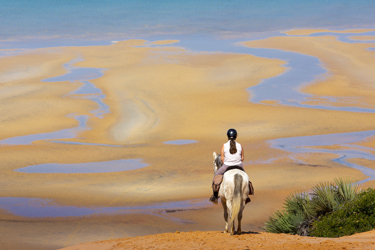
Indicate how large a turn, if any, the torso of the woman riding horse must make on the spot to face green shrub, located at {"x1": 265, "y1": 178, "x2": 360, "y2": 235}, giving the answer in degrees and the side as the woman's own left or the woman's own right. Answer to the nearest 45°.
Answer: approximately 45° to the woman's own right

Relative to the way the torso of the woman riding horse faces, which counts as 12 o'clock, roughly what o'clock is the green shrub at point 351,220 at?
The green shrub is roughly at 2 o'clock from the woman riding horse.

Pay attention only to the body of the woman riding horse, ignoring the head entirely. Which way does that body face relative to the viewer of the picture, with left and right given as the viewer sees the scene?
facing away from the viewer
